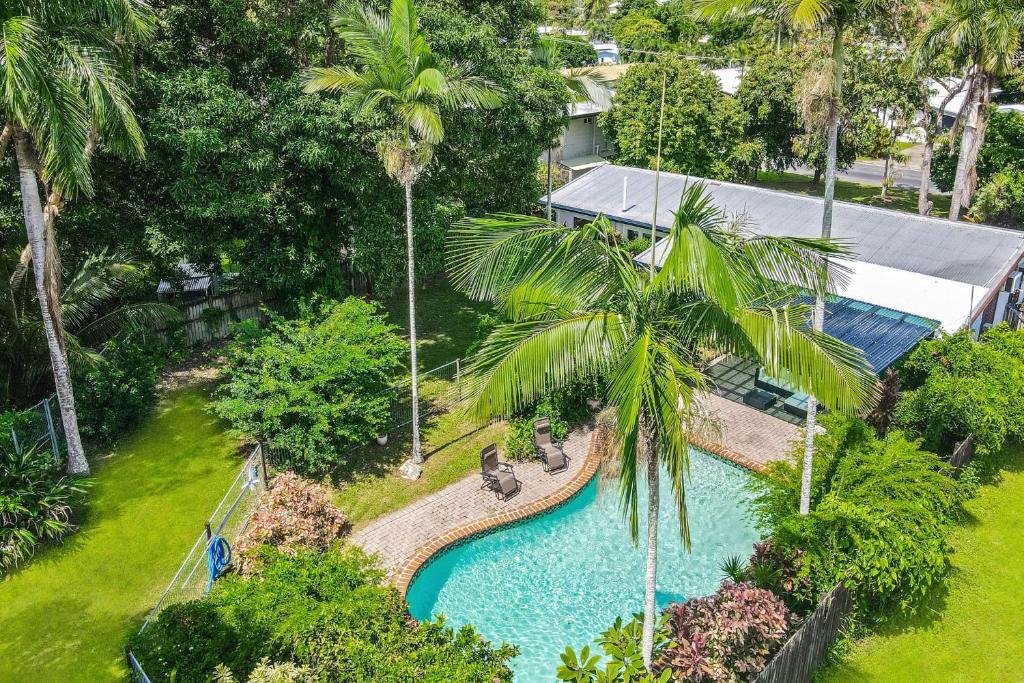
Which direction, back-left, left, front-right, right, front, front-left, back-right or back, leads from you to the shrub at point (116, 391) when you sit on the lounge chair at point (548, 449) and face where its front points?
back-right

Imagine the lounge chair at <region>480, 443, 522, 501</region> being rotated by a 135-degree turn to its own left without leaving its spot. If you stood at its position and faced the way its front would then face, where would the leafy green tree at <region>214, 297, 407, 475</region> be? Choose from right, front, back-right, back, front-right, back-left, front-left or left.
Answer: left

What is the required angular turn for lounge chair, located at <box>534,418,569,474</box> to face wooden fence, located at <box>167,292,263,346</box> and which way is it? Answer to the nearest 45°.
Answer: approximately 180°

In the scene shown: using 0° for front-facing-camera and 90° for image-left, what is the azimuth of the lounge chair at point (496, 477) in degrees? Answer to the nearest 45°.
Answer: approximately 315°

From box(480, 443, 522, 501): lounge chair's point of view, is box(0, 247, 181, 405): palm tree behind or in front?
behind

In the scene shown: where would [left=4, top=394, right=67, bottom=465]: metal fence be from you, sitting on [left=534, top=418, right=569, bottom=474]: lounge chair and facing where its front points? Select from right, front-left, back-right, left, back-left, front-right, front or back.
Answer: back-right

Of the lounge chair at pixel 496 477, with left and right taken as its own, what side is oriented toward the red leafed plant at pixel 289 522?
right

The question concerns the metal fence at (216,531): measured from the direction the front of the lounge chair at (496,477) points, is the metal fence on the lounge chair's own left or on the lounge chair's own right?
on the lounge chair's own right

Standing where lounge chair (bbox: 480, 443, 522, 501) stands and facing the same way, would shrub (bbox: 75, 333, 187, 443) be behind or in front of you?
behind

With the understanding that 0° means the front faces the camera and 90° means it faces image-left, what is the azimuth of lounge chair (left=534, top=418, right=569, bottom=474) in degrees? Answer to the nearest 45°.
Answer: approximately 315°
